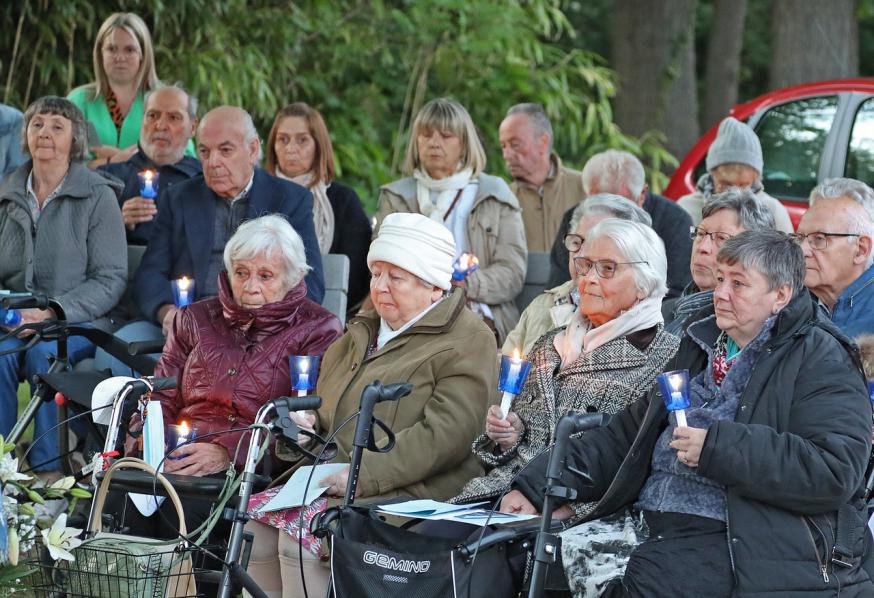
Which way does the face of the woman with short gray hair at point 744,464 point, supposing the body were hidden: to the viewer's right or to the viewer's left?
to the viewer's left

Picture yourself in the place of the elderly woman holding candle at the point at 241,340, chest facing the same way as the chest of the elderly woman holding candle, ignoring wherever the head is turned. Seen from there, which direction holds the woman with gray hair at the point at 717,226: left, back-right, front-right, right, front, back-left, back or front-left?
back-left

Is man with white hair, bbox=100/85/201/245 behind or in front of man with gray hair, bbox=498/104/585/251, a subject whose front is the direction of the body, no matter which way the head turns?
in front

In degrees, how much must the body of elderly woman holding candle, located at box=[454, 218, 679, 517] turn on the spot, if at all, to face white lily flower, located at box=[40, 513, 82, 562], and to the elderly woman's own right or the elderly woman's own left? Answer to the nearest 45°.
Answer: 0° — they already face it

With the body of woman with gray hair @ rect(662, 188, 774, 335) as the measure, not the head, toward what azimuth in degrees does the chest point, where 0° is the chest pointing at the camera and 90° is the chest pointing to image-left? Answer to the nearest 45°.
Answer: approximately 45°

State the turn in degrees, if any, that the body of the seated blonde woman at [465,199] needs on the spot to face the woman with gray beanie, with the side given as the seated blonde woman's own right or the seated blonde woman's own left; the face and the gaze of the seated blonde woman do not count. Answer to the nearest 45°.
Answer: approximately 135° to the seated blonde woman's own left

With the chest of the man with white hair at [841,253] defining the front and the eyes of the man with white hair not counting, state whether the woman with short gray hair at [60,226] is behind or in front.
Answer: in front

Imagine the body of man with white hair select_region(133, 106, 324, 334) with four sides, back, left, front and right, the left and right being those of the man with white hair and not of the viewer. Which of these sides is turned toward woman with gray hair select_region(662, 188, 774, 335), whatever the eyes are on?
left

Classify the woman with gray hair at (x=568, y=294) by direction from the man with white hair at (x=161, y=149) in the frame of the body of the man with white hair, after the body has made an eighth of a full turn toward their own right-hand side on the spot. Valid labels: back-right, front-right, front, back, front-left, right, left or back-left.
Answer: back-left

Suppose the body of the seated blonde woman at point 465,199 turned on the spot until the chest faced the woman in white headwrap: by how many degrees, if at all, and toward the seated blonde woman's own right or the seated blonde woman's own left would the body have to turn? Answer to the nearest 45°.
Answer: approximately 45° to the seated blonde woman's own left

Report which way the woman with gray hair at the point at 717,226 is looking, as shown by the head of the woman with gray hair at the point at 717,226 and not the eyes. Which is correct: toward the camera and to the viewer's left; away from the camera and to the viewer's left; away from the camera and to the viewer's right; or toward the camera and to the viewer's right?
toward the camera and to the viewer's left
